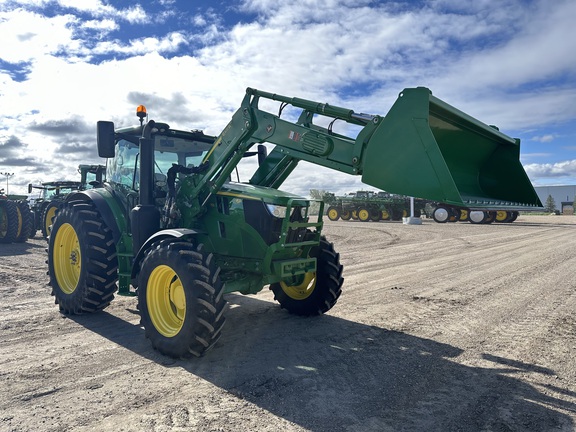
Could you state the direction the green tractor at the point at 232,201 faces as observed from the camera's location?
facing the viewer and to the right of the viewer

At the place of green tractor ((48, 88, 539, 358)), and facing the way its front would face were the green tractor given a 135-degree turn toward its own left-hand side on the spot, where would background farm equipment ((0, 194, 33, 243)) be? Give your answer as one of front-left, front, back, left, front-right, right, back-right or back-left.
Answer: front-left

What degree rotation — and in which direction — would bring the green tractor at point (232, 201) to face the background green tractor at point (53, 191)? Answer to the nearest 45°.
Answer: approximately 180°
